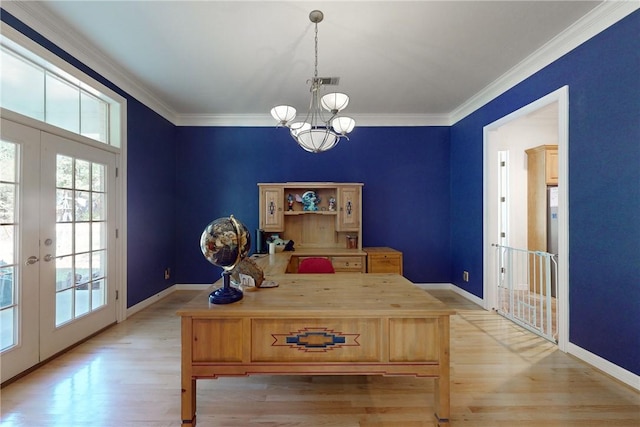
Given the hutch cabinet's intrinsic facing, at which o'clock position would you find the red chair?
The red chair is roughly at 12 o'clock from the hutch cabinet.

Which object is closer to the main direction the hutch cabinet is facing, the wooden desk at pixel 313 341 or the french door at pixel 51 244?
the wooden desk

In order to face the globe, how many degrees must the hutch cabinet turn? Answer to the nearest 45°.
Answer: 0° — it already faces it

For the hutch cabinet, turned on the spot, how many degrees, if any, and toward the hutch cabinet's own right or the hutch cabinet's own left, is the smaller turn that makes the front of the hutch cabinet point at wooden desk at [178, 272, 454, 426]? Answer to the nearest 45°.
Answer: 0° — it already faces it

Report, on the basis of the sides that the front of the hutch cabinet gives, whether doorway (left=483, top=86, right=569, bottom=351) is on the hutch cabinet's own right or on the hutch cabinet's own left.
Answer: on the hutch cabinet's own left

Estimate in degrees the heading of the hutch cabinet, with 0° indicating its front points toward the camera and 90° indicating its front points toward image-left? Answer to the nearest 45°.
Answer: approximately 0°

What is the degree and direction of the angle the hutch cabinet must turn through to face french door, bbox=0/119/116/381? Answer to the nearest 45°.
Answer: approximately 45° to its right

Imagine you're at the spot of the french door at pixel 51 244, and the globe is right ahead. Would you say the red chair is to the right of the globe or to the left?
left
